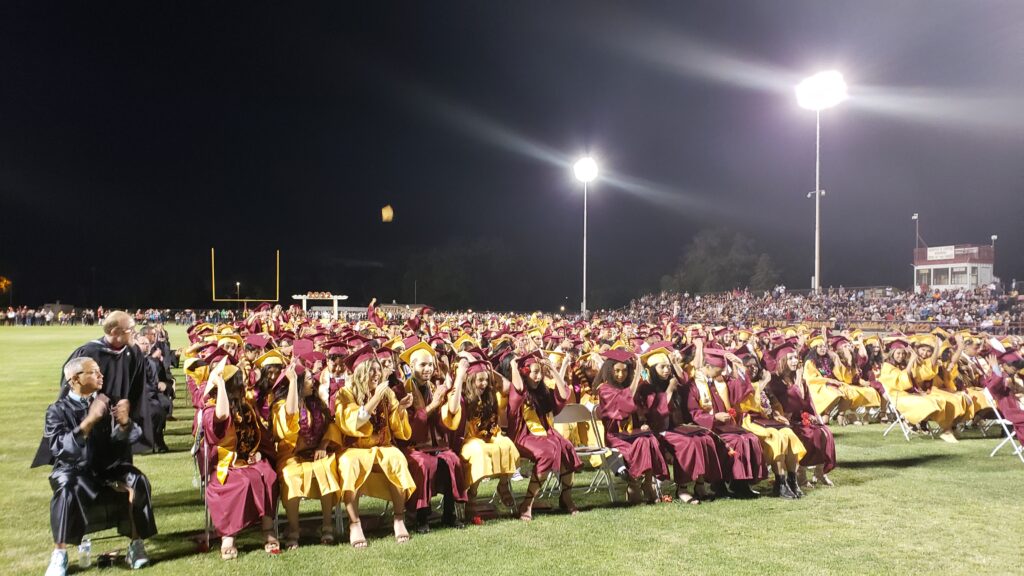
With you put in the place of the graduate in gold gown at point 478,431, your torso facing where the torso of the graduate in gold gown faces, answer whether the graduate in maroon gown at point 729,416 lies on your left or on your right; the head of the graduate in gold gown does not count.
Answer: on your left

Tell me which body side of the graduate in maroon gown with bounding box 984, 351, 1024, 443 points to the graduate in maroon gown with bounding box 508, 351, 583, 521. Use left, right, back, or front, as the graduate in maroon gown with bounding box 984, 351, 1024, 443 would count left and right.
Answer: right

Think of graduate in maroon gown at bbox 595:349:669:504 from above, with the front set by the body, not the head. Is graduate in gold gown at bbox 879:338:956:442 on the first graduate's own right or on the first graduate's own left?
on the first graduate's own left

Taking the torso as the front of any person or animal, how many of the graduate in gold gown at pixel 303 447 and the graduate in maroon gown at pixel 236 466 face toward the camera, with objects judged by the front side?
2

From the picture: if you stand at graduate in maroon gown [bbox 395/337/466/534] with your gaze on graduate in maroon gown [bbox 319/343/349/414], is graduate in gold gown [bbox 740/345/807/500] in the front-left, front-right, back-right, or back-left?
back-right

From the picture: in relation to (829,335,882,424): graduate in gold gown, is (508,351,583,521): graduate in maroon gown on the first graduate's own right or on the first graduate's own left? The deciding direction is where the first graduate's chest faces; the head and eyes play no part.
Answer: on the first graduate's own right

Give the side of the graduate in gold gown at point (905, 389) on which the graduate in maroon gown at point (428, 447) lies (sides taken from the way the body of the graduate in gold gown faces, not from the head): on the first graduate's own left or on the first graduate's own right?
on the first graduate's own right

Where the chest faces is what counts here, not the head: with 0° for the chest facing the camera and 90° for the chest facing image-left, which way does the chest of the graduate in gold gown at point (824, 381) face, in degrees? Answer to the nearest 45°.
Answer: approximately 315°
